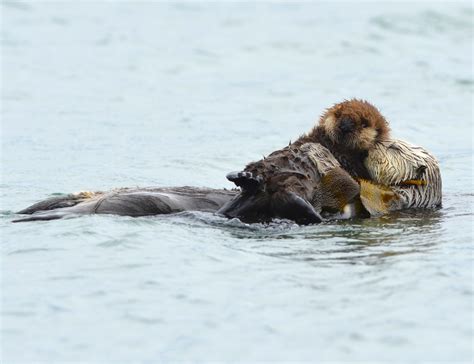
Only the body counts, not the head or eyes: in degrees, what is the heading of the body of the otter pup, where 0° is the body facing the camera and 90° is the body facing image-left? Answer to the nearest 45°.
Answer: approximately 45°
